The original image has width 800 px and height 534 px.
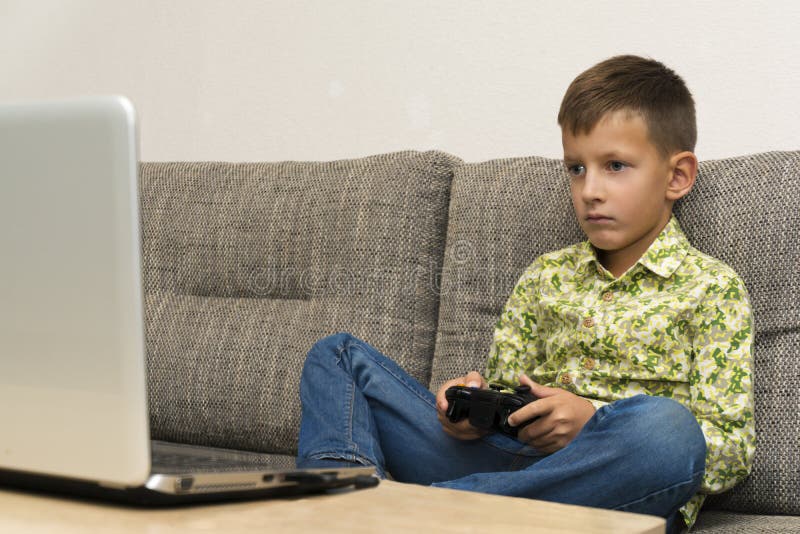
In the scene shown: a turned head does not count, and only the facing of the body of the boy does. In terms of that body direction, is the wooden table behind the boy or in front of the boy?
in front

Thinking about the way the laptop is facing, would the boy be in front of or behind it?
in front

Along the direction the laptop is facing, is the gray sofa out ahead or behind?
ahead

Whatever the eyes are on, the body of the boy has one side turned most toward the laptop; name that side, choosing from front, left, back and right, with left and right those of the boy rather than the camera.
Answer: front

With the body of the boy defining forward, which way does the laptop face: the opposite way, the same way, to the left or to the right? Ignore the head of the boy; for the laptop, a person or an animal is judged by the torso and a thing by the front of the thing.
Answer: the opposite way

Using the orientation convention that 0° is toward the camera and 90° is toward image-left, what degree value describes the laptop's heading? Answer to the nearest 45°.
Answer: approximately 225°

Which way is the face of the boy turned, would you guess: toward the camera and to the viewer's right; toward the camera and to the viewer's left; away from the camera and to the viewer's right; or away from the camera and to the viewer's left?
toward the camera and to the viewer's left

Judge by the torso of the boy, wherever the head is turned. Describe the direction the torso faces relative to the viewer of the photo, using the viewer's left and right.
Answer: facing the viewer and to the left of the viewer
